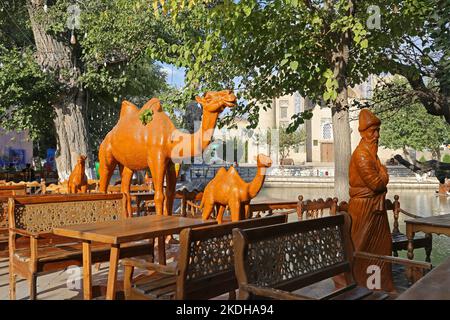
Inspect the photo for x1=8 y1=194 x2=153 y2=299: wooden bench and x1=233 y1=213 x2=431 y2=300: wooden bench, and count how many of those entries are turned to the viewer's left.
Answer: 0

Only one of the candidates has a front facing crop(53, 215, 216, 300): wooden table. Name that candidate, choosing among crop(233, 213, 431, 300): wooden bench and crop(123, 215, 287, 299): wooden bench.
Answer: crop(123, 215, 287, 299): wooden bench

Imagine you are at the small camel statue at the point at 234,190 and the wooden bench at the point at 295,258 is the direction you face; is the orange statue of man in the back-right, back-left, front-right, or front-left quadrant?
front-left

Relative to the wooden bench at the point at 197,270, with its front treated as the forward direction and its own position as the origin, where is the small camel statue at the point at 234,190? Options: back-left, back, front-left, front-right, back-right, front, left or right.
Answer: front-right

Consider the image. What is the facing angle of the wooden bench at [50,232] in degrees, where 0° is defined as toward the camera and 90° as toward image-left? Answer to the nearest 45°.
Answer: approximately 315°

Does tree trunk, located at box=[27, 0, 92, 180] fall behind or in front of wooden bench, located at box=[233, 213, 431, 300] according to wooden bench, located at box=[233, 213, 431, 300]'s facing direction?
behind

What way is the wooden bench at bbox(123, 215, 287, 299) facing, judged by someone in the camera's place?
facing away from the viewer and to the left of the viewer

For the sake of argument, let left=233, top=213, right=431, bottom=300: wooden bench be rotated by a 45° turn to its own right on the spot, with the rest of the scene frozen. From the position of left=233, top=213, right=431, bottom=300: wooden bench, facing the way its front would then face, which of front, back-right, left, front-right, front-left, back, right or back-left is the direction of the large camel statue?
back-right

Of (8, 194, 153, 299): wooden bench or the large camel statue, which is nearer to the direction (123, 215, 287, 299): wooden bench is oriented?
the wooden bench

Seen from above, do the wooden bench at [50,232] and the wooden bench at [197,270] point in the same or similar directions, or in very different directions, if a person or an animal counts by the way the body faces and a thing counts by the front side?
very different directions

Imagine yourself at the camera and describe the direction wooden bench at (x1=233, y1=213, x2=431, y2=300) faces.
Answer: facing the viewer and to the right of the viewer

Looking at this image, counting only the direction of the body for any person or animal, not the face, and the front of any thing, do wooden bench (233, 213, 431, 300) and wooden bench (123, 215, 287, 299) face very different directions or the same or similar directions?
very different directions

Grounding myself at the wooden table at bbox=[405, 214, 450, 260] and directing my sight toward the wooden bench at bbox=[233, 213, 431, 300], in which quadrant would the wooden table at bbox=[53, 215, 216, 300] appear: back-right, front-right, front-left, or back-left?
front-right

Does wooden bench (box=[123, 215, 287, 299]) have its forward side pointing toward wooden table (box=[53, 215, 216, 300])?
yes
